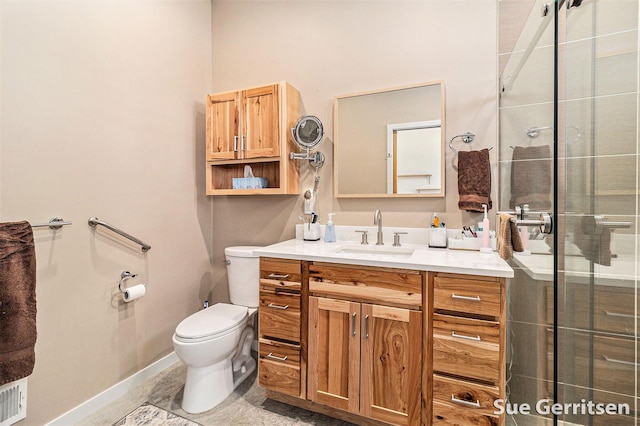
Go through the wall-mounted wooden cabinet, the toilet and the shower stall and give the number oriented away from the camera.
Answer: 0

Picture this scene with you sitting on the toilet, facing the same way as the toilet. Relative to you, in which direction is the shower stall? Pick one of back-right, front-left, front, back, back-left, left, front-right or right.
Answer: left

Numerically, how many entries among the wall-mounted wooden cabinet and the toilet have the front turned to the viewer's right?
0

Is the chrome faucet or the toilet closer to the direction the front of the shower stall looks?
the toilet

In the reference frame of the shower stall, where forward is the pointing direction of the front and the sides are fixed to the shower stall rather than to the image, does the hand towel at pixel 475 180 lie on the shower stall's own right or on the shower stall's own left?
on the shower stall's own right

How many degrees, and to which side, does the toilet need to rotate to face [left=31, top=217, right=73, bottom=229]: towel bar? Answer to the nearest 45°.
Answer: approximately 45° to its right

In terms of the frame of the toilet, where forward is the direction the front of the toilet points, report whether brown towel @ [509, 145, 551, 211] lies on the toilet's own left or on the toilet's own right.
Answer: on the toilet's own left

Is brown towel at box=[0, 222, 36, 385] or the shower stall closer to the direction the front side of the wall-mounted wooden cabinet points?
the brown towel

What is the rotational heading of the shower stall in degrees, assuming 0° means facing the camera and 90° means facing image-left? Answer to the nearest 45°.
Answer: approximately 45°

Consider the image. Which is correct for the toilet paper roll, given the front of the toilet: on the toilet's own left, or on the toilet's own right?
on the toilet's own right

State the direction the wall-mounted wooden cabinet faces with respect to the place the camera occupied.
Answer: facing the viewer and to the left of the viewer

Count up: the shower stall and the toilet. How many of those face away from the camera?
0

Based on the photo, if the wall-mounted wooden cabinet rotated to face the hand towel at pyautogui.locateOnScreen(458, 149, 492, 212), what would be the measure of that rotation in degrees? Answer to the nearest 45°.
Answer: approximately 90° to its left

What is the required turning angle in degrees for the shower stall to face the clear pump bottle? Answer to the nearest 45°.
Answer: approximately 45° to its right

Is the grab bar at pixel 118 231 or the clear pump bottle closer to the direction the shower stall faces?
the grab bar

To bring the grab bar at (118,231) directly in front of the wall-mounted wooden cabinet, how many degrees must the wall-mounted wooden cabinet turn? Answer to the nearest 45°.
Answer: approximately 45° to its right

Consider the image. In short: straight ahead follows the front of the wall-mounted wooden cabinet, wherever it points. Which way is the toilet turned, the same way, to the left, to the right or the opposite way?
the same way

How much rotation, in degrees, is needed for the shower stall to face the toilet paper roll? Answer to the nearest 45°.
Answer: approximately 45° to its right

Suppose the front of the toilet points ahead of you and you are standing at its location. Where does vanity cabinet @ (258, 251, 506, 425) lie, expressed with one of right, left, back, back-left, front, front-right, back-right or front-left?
left
